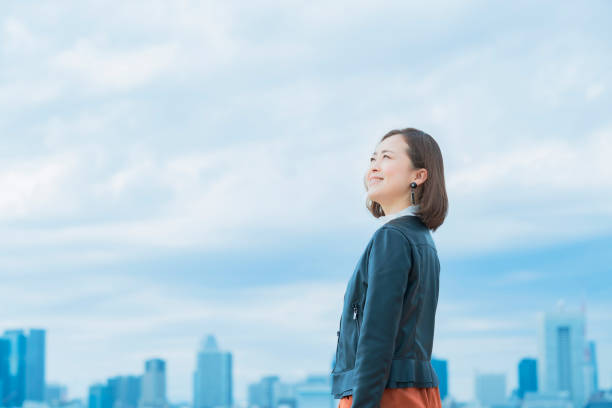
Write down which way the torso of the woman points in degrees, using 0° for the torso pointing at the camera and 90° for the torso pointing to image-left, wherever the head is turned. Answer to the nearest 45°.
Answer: approximately 90°
